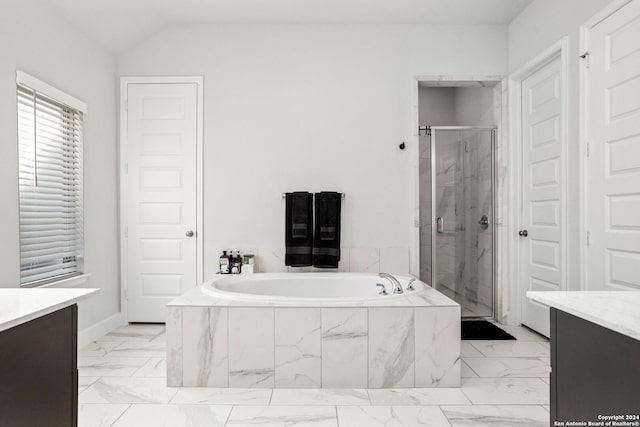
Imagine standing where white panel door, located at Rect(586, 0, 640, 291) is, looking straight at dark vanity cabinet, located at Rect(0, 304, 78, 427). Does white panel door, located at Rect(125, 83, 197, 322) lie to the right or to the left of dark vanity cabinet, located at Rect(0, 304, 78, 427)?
right

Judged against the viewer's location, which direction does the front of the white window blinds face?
facing the viewer and to the right of the viewer

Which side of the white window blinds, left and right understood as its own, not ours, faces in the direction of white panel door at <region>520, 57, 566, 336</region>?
front

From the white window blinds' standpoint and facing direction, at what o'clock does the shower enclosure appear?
The shower enclosure is roughly at 11 o'clock from the white window blinds.

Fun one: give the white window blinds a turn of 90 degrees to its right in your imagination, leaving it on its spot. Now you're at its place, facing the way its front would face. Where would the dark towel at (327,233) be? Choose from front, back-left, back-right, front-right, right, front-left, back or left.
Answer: back-left

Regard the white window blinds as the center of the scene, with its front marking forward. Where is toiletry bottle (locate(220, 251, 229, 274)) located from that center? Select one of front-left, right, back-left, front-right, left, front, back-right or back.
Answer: front-left

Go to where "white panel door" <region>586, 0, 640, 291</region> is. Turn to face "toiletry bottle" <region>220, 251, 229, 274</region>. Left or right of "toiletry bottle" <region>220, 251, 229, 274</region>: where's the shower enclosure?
right

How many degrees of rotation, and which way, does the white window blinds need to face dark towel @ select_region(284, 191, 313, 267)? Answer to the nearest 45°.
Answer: approximately 45° to its left

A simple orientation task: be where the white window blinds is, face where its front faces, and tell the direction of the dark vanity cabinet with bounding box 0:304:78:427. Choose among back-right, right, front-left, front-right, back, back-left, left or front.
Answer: front-right

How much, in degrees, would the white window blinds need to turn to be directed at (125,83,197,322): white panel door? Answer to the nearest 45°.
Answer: approximately 90° to its left
